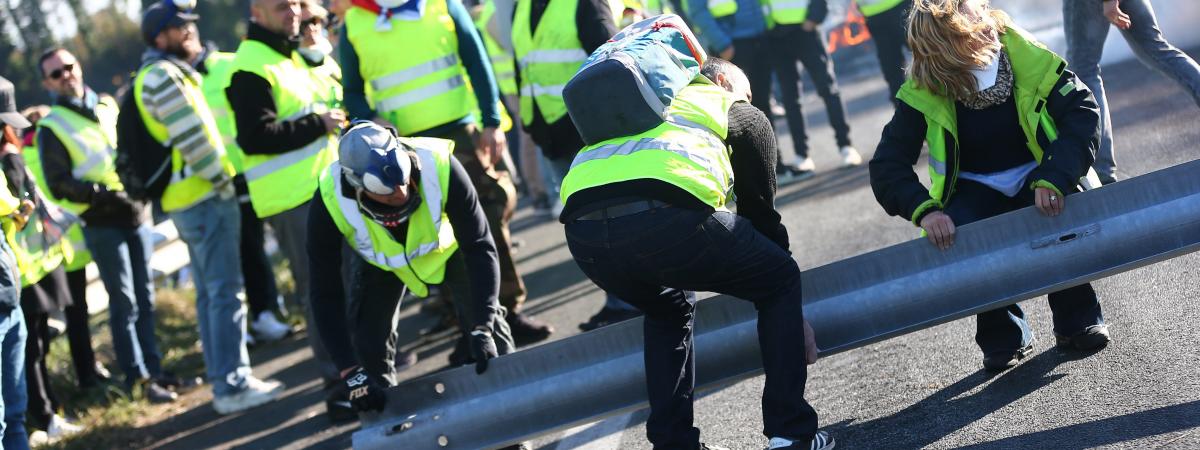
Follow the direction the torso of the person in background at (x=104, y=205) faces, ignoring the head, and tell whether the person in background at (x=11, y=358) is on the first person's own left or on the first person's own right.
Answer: on the first person's own right

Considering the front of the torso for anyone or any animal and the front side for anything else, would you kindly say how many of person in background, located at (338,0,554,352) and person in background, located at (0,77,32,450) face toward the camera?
1

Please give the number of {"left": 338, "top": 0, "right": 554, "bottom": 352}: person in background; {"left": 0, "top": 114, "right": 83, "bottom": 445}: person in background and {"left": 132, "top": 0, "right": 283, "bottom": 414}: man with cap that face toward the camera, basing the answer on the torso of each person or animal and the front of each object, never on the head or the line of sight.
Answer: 1

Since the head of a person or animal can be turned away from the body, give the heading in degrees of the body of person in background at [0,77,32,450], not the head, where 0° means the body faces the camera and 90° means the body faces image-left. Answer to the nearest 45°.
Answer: approximately 270°

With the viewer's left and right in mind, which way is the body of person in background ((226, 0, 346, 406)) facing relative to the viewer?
facing to the right of the viewer

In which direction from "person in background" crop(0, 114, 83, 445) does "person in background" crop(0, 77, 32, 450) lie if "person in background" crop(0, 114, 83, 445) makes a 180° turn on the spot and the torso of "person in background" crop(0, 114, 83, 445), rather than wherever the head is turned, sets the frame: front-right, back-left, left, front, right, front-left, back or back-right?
left

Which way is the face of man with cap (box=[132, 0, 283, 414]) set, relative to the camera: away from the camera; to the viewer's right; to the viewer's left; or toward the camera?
to the viewer's right

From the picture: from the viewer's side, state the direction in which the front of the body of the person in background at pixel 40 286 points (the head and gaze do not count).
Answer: to the viewer's right
